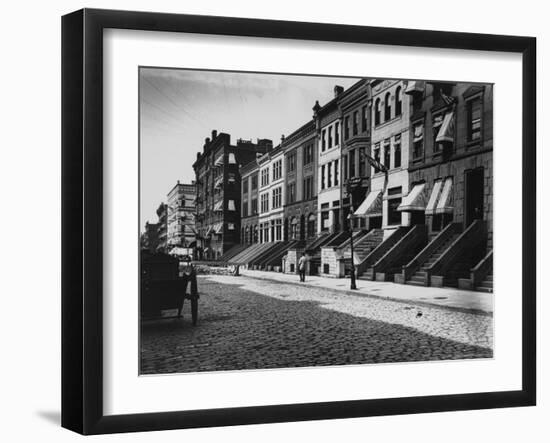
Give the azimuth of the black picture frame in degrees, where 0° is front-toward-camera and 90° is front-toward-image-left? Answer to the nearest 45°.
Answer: approximately 315°
